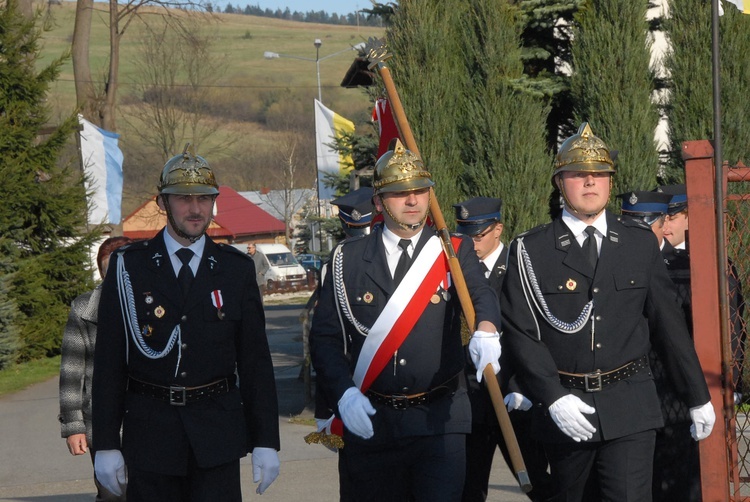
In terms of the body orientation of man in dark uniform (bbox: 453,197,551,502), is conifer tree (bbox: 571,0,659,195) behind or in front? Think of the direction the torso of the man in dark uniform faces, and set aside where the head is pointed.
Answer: behind

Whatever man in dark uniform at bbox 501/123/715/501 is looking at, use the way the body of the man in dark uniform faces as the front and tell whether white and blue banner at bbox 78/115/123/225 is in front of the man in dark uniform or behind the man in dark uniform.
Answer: behind

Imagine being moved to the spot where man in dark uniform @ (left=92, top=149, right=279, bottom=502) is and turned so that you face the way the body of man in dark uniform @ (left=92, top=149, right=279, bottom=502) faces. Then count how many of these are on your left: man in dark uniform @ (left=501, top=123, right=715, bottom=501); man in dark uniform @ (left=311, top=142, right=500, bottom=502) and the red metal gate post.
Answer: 3

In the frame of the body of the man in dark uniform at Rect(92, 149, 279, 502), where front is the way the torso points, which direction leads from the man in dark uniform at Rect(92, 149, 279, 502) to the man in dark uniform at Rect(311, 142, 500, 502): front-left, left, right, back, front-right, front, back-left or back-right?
left

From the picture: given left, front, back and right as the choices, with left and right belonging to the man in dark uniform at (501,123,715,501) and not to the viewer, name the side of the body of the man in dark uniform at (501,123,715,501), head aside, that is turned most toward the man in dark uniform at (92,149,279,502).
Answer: right

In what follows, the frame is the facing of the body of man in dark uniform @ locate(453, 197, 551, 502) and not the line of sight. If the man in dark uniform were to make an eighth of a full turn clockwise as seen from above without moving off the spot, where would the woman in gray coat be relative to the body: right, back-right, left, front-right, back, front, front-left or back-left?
front

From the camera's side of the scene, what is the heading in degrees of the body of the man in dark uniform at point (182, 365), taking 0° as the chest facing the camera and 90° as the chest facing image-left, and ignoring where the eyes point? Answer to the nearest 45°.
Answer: approximately 0°

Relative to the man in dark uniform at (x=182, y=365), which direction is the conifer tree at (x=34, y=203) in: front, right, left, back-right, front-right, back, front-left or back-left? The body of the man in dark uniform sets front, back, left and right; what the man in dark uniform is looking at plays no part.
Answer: back

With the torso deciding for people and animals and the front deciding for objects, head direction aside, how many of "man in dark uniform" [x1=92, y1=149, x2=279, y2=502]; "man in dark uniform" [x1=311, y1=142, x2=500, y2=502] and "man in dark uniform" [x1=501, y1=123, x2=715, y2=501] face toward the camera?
3
